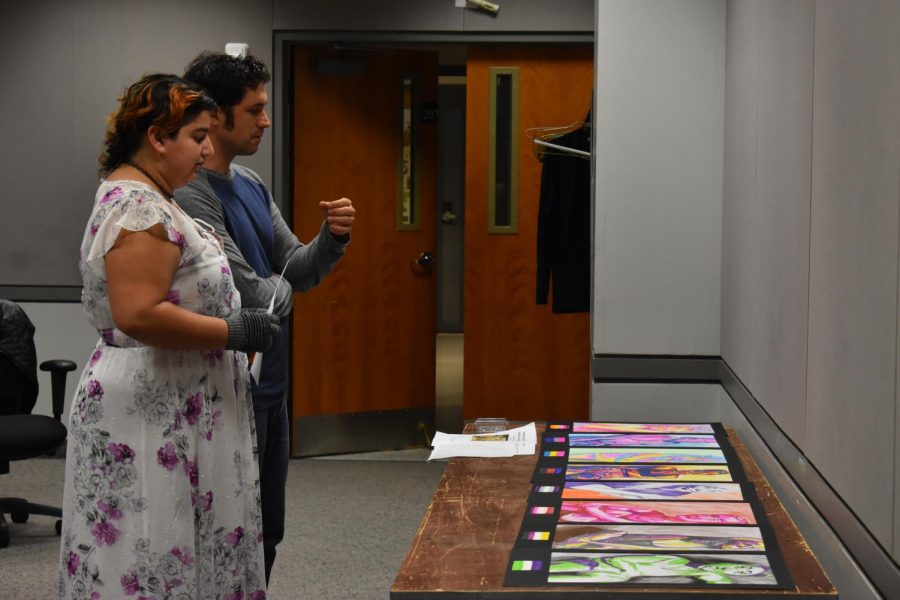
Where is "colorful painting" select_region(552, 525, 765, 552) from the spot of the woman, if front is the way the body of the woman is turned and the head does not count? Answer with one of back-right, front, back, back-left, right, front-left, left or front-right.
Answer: front-right

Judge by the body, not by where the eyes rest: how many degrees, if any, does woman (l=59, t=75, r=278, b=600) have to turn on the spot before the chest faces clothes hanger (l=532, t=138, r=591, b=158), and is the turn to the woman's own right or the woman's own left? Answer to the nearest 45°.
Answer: approximately 45° to the woman's own left

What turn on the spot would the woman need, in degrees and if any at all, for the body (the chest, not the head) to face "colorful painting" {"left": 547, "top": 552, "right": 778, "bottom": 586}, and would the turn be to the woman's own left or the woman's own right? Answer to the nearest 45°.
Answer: approximately 45° to the woman's own right

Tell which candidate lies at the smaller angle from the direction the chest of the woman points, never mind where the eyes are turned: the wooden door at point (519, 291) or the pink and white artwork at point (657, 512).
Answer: the pink and white artwork

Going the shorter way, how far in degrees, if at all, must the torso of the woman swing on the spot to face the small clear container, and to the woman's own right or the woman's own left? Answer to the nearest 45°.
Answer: approximately 45° to the woman's own left

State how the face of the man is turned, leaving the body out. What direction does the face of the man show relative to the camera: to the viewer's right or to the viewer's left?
to the viewer's right

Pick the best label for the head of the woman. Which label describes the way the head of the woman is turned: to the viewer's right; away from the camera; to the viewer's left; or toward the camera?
to the viewer's right

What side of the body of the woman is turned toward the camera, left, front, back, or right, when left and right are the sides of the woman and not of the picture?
right
